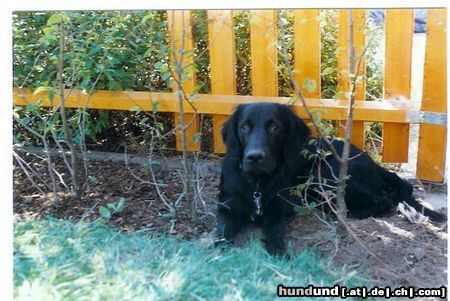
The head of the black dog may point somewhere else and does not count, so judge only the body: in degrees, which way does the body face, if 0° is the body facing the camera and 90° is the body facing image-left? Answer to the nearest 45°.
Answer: approximately 45°
